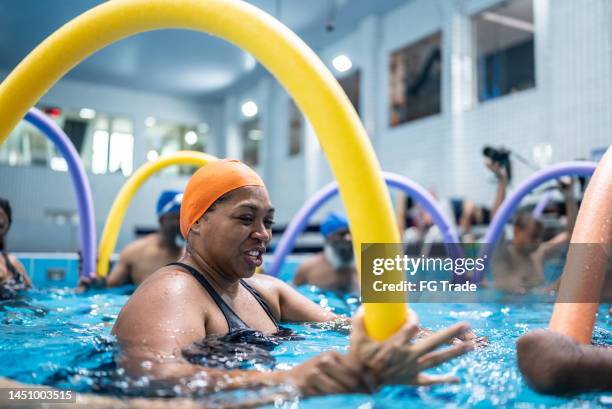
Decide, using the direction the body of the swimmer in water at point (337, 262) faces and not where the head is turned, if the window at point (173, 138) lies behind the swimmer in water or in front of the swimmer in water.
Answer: behind

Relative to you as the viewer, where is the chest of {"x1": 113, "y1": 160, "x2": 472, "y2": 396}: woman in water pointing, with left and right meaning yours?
facing the viewer and to the right of the viewer

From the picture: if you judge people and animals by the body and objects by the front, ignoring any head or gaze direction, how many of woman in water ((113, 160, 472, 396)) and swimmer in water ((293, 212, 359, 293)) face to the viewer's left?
0

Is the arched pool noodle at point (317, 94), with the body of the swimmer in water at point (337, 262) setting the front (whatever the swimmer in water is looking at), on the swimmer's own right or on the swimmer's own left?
on the swimmer's own right

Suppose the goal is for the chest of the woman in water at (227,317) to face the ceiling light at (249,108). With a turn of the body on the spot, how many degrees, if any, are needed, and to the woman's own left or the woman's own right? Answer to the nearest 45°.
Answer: approximately 135° to the woman's own left

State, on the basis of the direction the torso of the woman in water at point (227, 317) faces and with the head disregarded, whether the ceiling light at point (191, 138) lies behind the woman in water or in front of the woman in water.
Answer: behind

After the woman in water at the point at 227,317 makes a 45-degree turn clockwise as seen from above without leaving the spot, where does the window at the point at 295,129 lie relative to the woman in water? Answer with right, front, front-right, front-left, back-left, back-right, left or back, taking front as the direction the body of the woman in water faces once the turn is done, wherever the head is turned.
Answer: back

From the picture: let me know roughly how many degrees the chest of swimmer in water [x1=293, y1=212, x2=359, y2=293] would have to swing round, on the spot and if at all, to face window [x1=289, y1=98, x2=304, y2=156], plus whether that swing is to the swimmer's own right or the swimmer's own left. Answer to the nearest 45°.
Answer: approximately 135° to the swimmer's own left

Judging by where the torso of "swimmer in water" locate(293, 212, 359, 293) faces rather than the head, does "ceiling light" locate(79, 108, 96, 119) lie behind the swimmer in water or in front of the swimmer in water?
behind

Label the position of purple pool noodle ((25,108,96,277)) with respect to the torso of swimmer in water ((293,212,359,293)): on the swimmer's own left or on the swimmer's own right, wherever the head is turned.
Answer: on the swimmer's own right

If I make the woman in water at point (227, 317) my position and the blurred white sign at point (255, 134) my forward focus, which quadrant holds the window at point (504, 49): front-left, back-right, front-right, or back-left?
front-right
